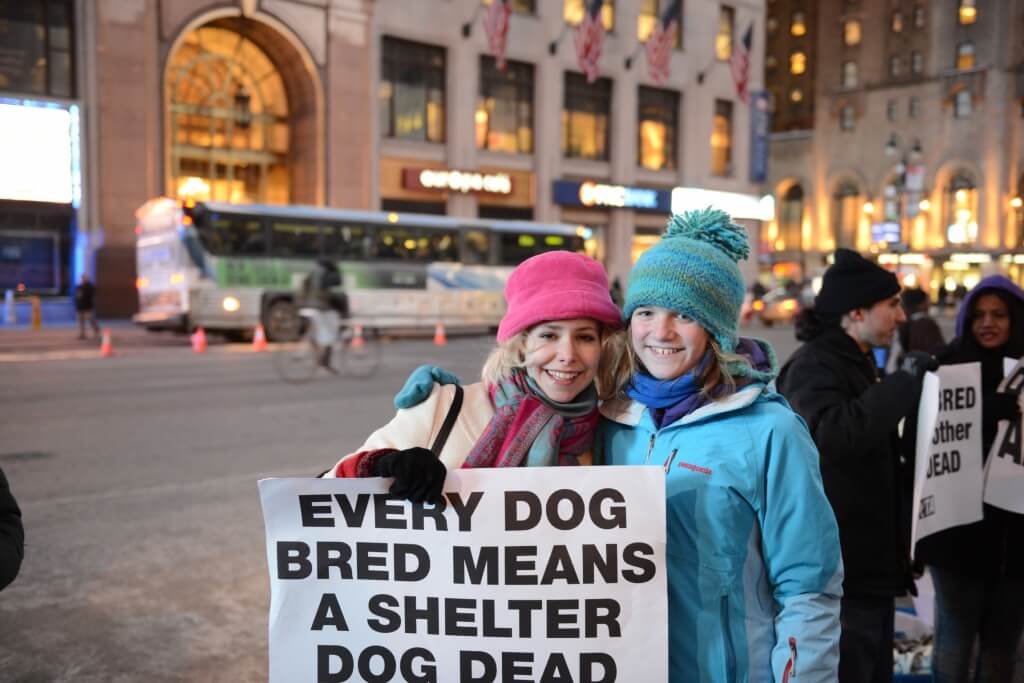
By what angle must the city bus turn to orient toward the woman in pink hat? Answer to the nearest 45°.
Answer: approximately 45° to its left

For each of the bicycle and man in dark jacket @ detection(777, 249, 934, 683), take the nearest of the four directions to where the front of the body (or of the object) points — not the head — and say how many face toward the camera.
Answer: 0

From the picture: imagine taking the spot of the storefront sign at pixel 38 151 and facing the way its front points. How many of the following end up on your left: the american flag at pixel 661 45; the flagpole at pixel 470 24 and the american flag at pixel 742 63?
3

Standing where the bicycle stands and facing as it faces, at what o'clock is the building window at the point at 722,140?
The building window is roughly at 4 o'clock from the bicycle.

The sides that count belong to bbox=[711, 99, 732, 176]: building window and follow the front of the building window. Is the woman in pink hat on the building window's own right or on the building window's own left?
on the building window's own right

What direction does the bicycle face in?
to the viewer's left

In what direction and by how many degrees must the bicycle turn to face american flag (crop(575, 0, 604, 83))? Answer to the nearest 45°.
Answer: approximately 135° to its right

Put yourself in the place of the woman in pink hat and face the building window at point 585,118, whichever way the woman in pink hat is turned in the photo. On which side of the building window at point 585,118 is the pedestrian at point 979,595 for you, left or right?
right

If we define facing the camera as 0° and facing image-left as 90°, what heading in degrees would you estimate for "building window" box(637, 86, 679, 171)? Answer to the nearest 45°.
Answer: approximately 315°

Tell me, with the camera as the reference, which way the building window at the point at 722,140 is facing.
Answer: facing the viewer and to the right of the viewer

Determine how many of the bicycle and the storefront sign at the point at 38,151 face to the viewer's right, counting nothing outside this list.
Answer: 0

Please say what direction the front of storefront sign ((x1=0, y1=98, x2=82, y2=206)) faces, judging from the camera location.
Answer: facing the viewer
